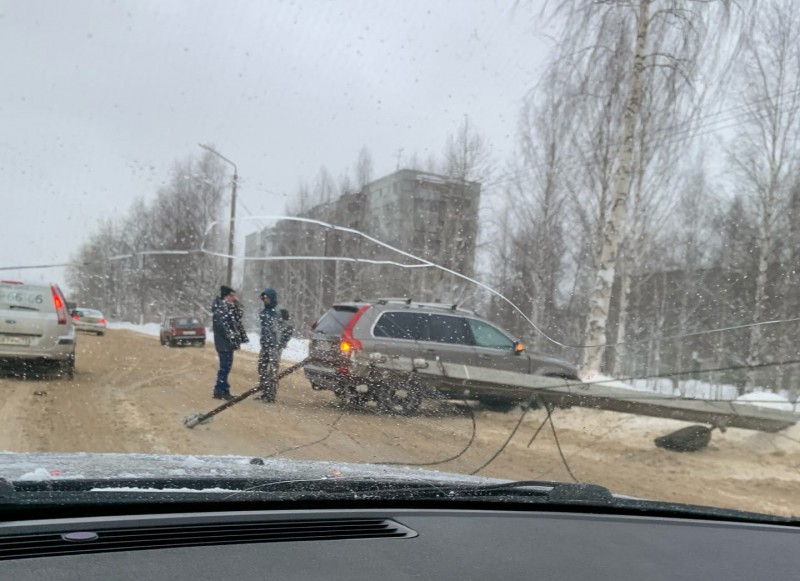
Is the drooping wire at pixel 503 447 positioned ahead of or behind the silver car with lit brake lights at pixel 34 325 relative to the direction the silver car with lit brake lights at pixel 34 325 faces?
behind

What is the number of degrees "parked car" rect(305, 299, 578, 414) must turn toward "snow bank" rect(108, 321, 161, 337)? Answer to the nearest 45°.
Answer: approximately 90° to its left

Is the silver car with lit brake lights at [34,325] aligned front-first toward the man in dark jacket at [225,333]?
no

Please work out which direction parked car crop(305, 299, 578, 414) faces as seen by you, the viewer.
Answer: facing away from the viewer and to the right of the viewer

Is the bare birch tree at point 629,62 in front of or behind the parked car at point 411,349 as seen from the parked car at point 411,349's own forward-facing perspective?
in front

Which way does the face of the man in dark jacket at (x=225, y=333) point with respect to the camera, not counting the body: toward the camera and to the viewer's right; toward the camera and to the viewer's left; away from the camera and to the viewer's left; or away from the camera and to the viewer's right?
toward the camera and to the viewer's right

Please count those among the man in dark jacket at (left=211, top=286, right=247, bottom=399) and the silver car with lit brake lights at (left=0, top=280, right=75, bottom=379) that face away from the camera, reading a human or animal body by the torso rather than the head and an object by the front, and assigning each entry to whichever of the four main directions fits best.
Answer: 1

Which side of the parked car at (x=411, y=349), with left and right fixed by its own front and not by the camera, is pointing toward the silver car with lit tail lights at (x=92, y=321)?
left

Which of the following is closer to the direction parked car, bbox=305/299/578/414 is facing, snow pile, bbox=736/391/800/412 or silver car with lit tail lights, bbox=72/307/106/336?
the snow pile

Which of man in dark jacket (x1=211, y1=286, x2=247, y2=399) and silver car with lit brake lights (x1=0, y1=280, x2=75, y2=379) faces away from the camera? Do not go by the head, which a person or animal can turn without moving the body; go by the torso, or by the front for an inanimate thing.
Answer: the silver car with lit brake lights

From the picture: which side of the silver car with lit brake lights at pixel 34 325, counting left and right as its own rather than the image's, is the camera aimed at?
back

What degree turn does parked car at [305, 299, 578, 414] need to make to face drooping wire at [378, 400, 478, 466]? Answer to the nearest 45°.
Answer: approximately 135° to its right

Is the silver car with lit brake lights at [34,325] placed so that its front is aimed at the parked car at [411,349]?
no

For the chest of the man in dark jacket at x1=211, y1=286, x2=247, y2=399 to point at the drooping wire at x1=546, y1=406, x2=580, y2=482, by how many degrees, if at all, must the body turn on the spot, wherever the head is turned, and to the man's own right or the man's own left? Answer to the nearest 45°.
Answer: approximately 45° to the man's own right

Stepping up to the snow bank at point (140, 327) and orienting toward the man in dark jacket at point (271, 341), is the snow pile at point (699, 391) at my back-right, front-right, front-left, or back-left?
front-left

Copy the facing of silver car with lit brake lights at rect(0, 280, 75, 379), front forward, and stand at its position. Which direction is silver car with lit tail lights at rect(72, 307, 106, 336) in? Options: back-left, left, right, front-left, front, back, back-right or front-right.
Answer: front

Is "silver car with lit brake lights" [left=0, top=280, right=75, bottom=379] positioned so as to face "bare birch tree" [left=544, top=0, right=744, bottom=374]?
no

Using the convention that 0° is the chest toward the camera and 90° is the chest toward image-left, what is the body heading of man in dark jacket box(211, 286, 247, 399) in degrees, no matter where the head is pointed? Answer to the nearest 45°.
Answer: approximately 270°
